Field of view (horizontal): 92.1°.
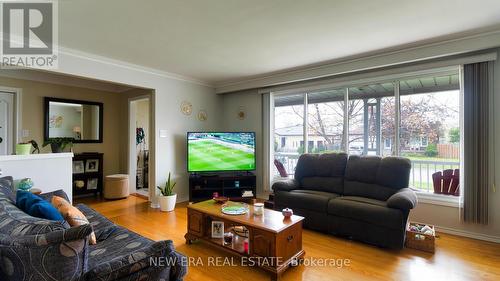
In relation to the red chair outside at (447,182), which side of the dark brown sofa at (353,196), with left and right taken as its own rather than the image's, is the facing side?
back

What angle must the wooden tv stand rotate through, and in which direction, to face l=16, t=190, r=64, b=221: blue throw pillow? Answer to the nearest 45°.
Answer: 0° — it already faces it

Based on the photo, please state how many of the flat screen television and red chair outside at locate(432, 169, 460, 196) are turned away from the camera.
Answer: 1

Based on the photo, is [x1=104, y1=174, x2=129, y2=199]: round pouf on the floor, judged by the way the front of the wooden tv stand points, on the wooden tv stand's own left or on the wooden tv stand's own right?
on the wooden tv stand's own right

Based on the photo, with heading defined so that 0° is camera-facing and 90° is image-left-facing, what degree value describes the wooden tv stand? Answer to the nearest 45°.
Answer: approximately 0°

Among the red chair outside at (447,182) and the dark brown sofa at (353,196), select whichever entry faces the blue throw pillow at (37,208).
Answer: the dark brown sofa

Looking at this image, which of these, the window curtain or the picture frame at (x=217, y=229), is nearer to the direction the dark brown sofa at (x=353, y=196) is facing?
the picture frame

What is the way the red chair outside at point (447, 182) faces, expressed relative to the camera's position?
facing away from the viewer

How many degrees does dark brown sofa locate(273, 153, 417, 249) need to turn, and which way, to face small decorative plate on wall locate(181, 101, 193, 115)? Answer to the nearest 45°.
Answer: approximately 45° to its right
